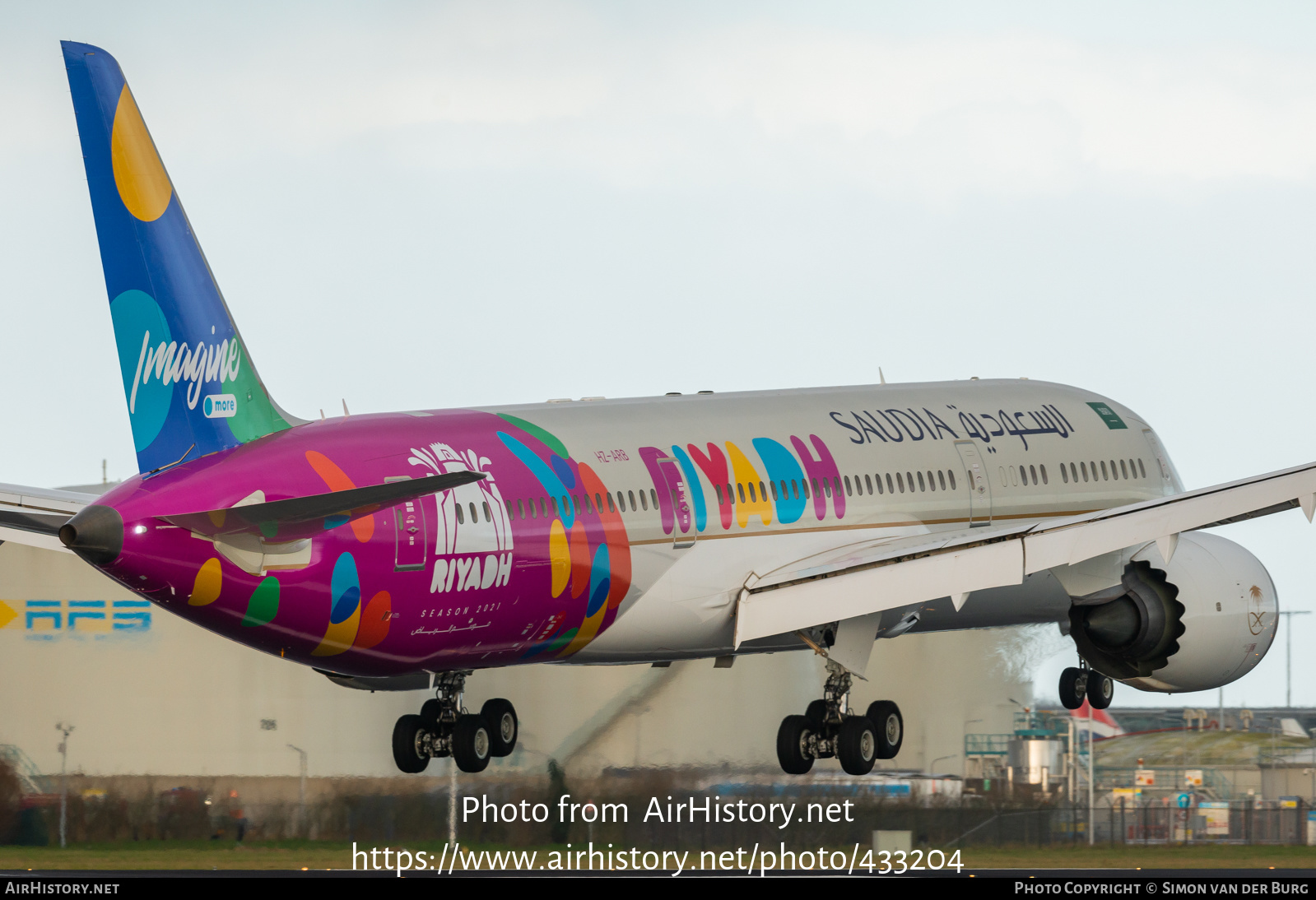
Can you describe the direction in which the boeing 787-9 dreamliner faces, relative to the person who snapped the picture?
facing away from the viewer and to the right of the viewer

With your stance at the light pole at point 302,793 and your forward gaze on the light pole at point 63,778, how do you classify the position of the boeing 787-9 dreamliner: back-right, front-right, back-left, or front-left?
back-left
